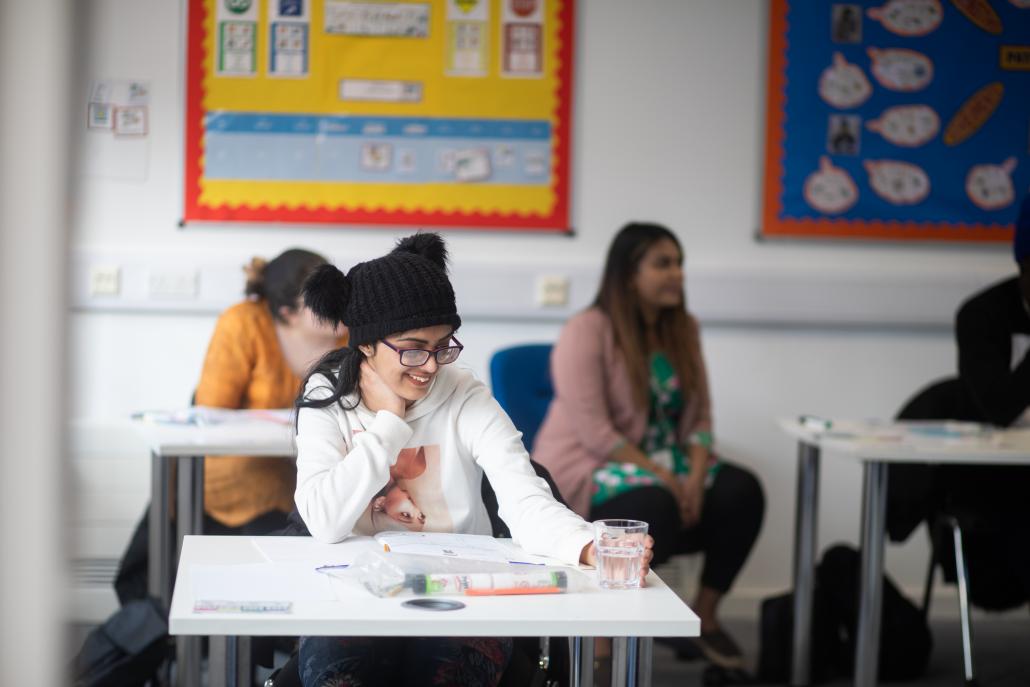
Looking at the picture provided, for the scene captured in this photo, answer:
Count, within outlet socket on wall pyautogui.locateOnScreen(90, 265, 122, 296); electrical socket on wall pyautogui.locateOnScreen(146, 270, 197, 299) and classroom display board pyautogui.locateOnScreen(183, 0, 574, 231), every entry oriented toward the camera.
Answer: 3

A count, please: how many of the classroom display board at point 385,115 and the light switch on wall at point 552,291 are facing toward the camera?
2

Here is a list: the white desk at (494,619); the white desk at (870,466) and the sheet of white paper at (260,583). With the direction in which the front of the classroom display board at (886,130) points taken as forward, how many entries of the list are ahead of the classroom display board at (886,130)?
3

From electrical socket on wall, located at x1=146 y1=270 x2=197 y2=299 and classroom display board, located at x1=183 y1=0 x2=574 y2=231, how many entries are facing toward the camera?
2

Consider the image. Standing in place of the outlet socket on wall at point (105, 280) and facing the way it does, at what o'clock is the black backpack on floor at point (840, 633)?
The black backpack on floor is roughly at 10 o'clock from the outlet socket on wall.

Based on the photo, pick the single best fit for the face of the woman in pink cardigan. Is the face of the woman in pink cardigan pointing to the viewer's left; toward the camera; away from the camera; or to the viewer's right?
to the viewer's right

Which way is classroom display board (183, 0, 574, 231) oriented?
toward the camera

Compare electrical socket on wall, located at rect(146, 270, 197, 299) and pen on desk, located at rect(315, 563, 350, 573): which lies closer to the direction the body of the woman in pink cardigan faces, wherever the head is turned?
the pen on desk

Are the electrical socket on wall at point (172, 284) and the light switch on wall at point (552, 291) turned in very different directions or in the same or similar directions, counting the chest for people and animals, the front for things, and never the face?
same or similar directions

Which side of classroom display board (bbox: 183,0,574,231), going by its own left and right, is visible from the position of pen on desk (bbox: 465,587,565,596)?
front

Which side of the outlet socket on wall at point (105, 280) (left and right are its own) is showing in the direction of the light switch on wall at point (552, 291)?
left

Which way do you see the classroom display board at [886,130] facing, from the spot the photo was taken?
facing the viewer

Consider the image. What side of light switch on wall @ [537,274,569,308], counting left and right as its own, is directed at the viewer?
front
